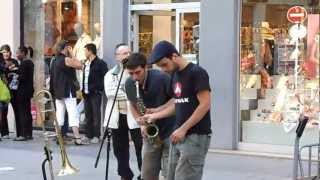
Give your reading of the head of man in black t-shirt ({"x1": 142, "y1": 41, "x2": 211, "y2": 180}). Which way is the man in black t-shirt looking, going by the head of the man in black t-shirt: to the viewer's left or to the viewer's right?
to the viewer's left

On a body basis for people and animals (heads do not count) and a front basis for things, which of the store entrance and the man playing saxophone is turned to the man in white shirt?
the store entrance

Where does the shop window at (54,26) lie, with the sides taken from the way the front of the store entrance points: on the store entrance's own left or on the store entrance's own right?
on the store entrance's own right

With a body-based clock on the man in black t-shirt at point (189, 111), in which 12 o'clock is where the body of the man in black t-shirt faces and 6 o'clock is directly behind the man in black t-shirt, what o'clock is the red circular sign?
The red circular sign is roughly at 5 o'clock from the man in black t-shirt.

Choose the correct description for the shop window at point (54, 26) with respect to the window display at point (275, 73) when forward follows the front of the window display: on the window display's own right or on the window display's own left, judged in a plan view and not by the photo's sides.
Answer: on the window display's own right

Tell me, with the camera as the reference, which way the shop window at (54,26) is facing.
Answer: facing the viewer

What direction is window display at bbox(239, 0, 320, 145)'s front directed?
toward the camera

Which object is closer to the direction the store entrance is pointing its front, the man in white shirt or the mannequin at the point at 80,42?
the man in white shirt

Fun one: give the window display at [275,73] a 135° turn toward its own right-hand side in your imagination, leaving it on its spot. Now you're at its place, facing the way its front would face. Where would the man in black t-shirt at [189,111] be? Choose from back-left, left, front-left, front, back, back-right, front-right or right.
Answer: back-left

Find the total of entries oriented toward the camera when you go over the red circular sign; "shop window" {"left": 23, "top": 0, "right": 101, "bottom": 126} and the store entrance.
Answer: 3

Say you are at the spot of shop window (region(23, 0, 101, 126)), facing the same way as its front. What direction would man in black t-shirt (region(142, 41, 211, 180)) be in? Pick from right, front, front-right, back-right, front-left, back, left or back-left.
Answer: front

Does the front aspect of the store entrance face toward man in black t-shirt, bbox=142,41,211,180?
yes

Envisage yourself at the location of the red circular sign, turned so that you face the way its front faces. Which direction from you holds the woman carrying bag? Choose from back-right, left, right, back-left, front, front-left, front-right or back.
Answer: right

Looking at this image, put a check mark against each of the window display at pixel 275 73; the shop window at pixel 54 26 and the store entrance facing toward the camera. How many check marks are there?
3
